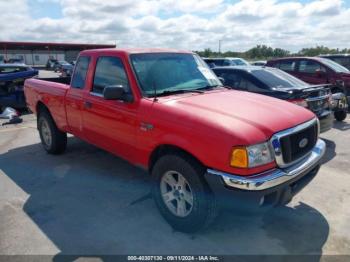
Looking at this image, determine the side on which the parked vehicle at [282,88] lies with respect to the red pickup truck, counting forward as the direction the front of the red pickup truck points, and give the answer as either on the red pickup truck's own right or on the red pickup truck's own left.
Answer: on the red pickup truck's own left

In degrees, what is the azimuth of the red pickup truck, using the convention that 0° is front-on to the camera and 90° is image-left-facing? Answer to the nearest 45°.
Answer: approximately 315°

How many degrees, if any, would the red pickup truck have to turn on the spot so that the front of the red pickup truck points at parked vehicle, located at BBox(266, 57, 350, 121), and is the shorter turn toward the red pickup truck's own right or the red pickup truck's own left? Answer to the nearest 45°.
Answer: approximately 90° to the red pickup truck's own left

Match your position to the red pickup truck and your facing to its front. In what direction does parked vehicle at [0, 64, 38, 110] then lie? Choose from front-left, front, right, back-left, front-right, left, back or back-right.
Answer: back

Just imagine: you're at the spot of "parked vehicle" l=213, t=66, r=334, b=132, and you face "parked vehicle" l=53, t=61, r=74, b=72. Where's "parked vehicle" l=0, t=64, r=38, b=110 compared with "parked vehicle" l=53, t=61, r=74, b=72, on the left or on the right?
left

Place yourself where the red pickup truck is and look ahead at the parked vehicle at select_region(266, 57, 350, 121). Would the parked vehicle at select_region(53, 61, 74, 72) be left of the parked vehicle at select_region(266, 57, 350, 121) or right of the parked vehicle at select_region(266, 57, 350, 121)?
left
